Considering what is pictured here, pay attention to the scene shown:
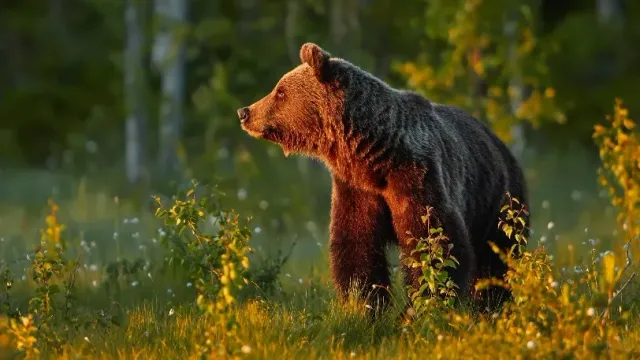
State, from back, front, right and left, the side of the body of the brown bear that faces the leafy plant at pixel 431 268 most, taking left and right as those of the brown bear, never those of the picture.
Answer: left

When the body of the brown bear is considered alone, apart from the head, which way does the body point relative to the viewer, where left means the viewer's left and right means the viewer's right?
facing the viewer and to the left of the viewer

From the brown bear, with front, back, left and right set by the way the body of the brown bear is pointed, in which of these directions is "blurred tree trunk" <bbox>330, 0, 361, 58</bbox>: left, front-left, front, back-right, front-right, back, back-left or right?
back-right

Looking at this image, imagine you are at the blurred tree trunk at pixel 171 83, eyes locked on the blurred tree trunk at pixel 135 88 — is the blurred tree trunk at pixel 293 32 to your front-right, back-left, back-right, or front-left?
back-right

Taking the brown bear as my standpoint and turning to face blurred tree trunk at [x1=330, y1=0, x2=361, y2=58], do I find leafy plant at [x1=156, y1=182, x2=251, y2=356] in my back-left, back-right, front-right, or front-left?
back-left

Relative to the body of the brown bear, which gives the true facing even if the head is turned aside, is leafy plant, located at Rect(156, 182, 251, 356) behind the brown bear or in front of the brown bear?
in front

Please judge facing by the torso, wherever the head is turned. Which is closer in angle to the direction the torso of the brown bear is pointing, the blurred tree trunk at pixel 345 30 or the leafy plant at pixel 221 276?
the leafy plant
